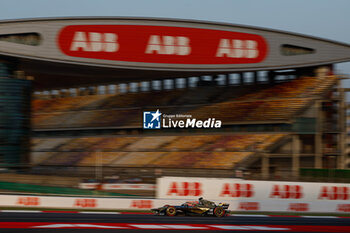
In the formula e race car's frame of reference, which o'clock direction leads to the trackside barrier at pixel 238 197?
The trackside barrier is roughly at 4 o'clock from the formula e race car.

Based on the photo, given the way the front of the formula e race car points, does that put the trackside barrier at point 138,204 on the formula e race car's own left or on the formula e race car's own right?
on the formula e race car's own right

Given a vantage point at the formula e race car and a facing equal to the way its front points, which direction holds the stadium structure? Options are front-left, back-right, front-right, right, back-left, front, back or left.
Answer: right

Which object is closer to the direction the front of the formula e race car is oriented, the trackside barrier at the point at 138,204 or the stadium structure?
the trackside barrier
